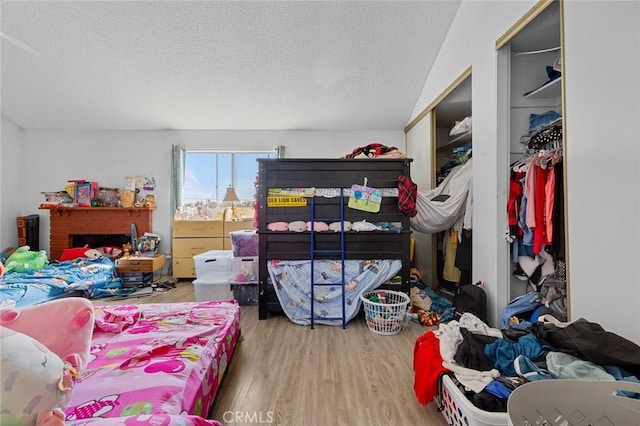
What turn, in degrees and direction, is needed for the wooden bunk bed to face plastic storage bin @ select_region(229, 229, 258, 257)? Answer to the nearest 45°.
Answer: approximately 135° to its right

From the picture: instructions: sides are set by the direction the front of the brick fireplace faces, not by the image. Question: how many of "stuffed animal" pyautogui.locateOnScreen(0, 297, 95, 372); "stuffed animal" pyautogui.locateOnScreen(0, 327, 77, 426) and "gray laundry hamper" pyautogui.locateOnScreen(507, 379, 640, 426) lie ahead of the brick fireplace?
3

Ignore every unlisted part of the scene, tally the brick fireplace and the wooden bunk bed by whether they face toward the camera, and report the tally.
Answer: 2

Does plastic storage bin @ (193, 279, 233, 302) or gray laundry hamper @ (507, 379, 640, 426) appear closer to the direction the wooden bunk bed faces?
the gray laundry hamper

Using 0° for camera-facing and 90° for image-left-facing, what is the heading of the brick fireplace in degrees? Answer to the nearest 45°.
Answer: approximately 0°

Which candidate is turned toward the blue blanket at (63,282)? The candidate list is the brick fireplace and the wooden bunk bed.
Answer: the brick fireplace
